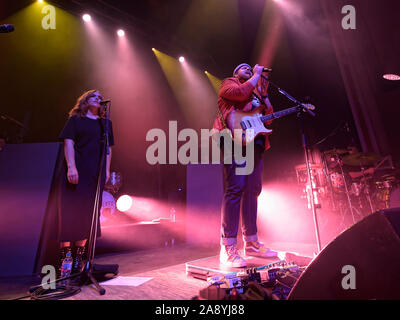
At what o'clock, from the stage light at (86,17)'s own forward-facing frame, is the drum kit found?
The drum kit is roughly at 10 o'clock from the stage light.

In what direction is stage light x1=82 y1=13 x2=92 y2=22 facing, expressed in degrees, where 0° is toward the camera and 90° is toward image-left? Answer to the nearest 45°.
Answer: approximately 0°
